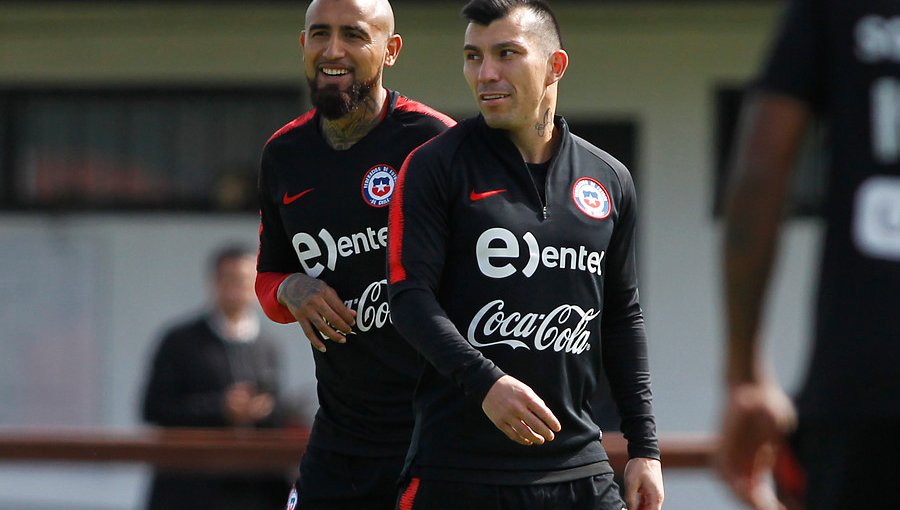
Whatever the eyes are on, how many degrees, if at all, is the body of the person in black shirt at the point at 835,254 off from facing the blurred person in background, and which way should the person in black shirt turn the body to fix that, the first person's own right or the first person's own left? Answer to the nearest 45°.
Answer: approximately 45° to the first person's own left

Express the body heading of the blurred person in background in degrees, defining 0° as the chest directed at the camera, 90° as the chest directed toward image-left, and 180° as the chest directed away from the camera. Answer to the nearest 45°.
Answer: approximately 315°

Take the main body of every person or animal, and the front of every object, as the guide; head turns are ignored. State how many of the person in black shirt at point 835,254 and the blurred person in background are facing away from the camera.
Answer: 1

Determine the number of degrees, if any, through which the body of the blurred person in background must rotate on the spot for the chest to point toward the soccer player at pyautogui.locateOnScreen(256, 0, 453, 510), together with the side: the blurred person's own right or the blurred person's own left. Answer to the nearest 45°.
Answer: approximately 45° to the blurred person's own right

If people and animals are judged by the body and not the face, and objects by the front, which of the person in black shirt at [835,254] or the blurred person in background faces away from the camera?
the person in black shirt

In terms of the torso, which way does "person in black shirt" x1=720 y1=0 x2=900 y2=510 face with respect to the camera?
away from the camera

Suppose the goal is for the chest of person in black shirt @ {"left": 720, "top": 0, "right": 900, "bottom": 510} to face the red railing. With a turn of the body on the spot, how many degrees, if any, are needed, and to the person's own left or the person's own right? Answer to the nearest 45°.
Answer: approximately 45° to the person's own left
